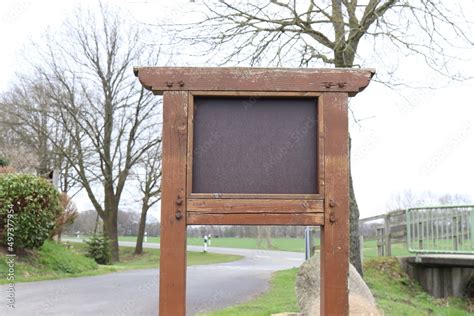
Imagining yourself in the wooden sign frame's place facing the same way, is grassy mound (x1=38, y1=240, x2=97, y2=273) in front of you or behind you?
behind

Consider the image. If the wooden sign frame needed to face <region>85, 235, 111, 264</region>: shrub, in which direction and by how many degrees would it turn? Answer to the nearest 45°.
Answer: approximately 180°

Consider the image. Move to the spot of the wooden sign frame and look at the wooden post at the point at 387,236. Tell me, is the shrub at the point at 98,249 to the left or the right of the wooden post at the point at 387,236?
left

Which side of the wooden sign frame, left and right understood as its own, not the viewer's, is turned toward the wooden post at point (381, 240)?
back

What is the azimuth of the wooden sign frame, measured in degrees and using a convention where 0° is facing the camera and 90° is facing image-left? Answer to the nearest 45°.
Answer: approximately 0°

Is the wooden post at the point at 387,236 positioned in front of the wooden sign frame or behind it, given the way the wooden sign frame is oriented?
behind

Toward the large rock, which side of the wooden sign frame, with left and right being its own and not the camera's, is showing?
back

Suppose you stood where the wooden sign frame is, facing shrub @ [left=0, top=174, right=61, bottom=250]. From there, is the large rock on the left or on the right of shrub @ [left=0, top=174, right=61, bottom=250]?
right

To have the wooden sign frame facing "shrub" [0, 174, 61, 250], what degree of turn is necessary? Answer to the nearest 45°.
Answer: approximately 135° to its right
